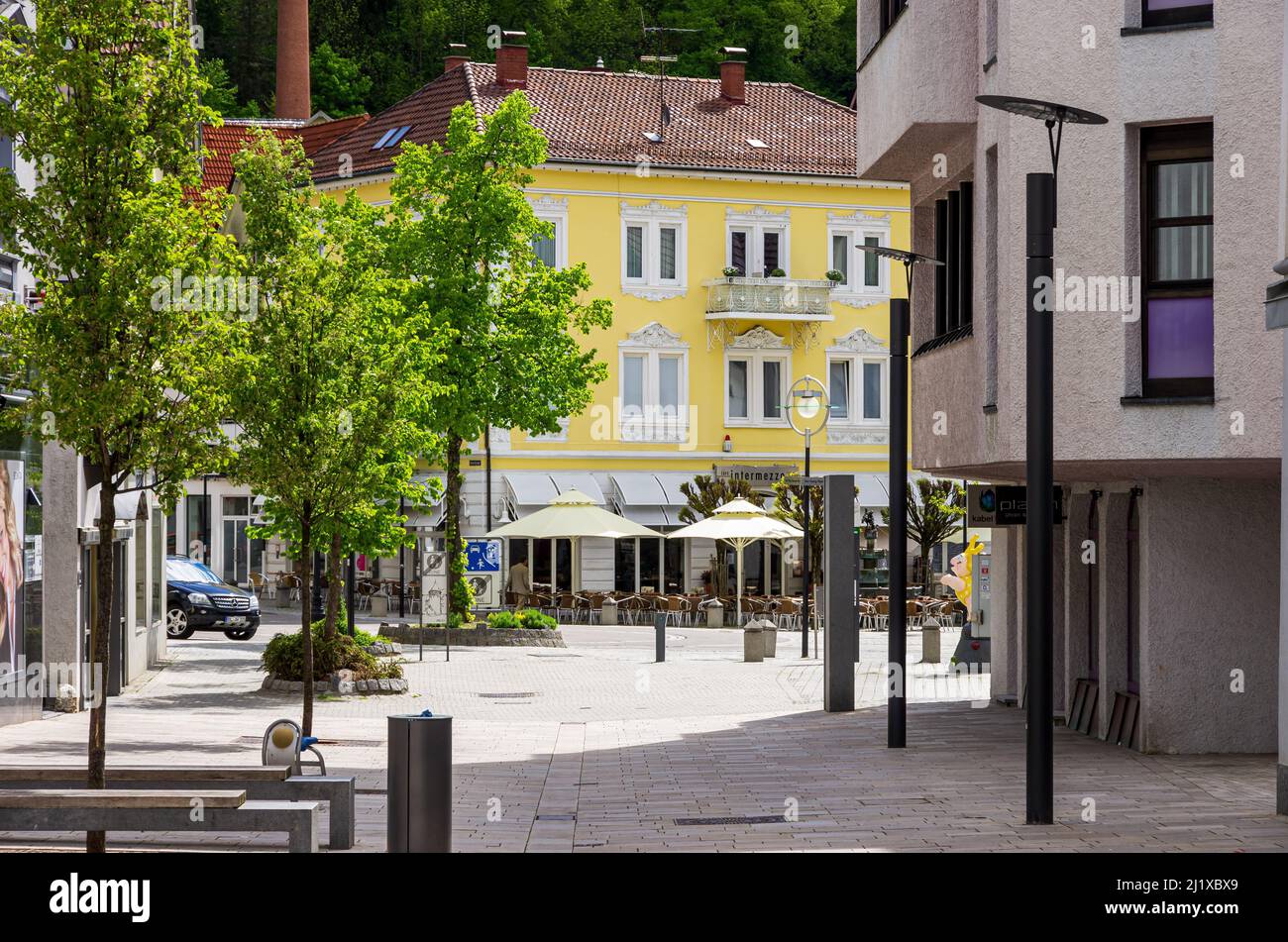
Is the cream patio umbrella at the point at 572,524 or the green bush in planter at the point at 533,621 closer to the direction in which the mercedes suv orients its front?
the green bush in planter

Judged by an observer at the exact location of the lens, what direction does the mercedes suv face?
facing the viewer and to the right of the viewer

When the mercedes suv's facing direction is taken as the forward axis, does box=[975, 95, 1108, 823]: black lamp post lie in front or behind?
in front

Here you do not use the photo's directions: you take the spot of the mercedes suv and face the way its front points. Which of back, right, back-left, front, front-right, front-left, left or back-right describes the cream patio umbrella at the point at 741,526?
front-left

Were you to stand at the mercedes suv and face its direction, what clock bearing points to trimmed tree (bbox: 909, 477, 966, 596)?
The trimmed tree is roughly at 10 o'clock from the mercedes suv.

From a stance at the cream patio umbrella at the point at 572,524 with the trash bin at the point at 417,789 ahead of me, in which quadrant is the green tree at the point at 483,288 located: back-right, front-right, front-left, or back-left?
front-right

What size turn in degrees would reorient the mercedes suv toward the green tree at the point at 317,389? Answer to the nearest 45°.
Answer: approximately 45° to its right

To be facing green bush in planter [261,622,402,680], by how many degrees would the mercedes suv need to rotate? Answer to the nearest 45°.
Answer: approximately 45° to its right

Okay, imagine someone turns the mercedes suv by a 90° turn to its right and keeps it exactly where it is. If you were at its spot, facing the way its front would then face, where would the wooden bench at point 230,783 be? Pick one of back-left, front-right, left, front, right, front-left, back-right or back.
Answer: front-left

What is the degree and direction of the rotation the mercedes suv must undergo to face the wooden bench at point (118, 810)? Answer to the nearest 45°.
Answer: approximately 45° to its right

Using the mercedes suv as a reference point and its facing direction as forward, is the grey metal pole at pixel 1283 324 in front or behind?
in front

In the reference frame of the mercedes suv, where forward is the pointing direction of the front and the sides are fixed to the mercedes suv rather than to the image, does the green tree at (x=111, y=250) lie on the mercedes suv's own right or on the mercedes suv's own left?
on the mercedes suv's own right

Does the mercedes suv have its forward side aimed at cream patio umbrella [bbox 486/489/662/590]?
no

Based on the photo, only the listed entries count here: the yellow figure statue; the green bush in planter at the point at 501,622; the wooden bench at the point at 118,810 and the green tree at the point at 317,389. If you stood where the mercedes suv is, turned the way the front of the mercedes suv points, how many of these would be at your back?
0

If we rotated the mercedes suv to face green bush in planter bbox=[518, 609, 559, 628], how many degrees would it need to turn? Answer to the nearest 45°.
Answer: approximately 45° to its left

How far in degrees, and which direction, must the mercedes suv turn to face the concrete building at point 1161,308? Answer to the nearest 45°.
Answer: approximately 45° to its right
